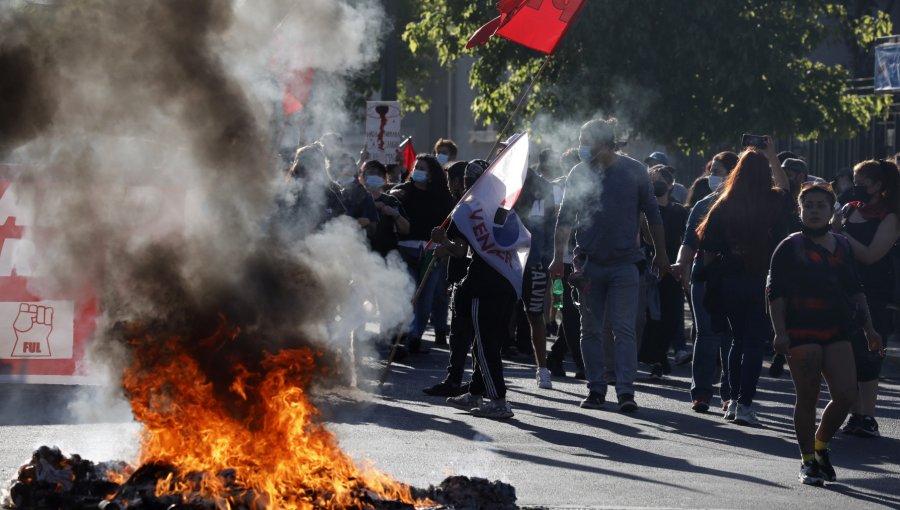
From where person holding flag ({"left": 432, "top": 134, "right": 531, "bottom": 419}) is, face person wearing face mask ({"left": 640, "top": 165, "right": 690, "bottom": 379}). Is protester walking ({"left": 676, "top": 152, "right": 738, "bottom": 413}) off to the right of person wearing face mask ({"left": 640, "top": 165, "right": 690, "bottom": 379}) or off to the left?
right

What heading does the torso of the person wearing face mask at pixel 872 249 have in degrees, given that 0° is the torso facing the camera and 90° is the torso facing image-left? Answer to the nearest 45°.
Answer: approximately 45°

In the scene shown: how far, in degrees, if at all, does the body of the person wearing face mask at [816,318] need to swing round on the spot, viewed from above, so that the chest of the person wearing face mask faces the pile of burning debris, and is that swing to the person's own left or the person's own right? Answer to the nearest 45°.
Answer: approximately 45° to the person's own right

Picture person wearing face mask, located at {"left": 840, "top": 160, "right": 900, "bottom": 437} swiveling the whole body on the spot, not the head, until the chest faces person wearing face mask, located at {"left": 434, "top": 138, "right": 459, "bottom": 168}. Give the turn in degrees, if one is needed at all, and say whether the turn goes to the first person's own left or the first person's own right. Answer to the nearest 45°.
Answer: approximately 90° to the first person's own right

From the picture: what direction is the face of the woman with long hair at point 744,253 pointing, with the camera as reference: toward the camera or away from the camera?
away from the camera
